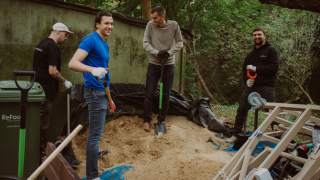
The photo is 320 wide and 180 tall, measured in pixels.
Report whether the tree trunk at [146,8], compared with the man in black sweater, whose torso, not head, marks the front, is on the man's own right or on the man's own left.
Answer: on the man's own right

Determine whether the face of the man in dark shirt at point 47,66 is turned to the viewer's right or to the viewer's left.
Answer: to the viewer's right

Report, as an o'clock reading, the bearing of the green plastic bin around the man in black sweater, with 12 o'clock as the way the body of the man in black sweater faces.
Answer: The green plastic bin is roughly at 12 o'clock from the man in black sweater.

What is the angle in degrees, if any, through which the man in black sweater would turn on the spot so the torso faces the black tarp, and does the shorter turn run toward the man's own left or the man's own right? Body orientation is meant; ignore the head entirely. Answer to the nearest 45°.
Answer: approximately 45° to the man's own right

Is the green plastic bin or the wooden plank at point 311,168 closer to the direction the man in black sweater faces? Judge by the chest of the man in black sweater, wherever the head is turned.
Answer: the green plastic bin

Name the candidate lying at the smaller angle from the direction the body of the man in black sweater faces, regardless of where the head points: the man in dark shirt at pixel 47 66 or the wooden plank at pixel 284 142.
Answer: the man in dark shirt

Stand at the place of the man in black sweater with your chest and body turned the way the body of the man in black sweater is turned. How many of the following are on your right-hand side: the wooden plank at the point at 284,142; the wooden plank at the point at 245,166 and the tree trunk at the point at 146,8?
1

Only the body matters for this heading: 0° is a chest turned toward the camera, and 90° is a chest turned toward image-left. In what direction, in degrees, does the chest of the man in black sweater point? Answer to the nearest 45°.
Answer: approximately 45°
